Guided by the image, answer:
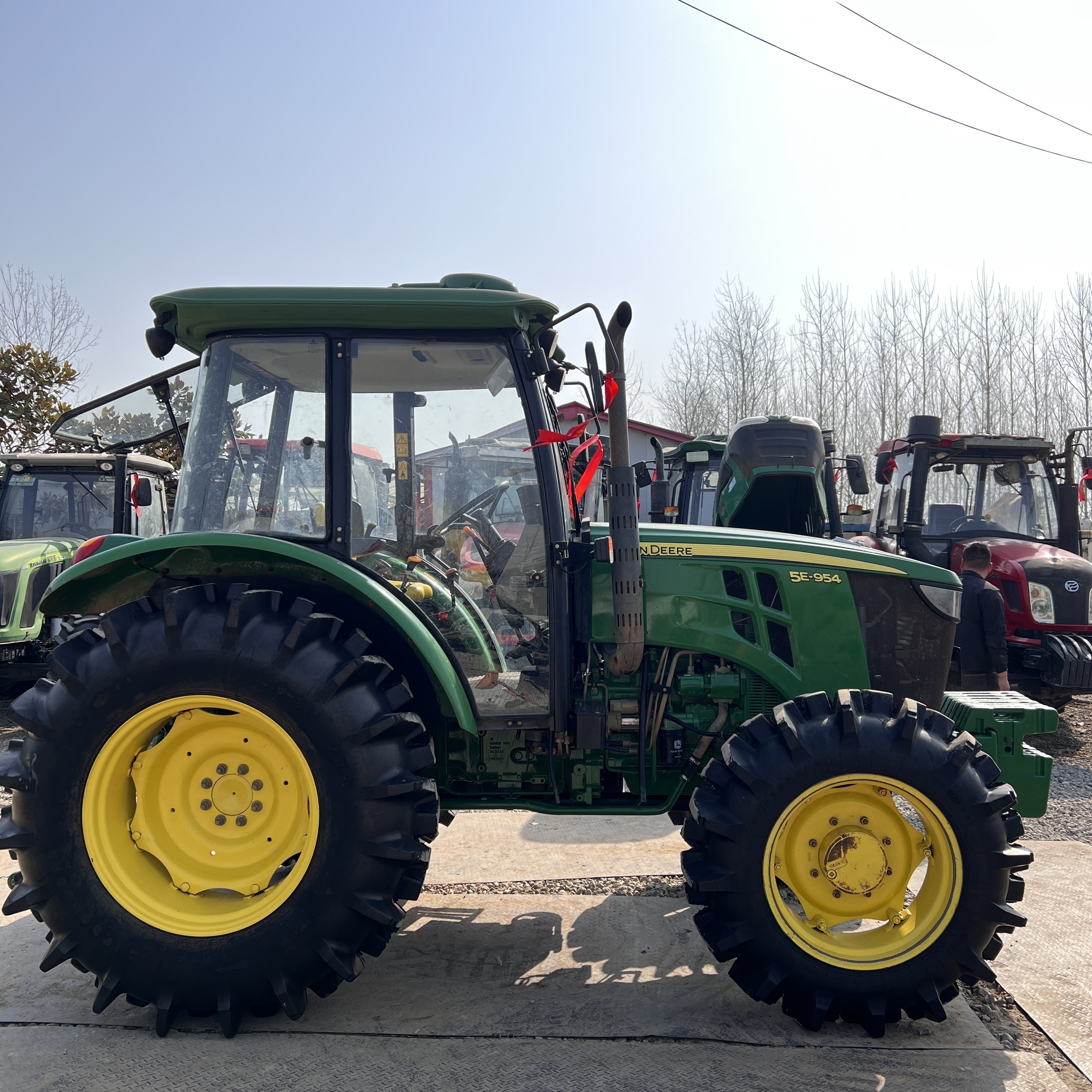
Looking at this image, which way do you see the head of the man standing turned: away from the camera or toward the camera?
away from the camera

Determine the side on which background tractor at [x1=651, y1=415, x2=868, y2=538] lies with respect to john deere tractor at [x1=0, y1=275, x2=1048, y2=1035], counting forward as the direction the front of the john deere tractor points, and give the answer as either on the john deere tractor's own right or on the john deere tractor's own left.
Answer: on the john deere tractor's own left

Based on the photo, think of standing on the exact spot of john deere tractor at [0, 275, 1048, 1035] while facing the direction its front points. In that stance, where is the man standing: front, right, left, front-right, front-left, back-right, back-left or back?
front-left

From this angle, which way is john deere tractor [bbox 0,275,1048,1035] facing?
to the viewer's right

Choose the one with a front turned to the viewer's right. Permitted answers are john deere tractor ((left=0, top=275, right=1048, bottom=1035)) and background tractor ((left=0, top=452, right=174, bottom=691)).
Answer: the john deere tractor

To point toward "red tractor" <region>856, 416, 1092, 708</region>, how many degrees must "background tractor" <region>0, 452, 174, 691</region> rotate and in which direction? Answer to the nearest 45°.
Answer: approximately 90° to its left

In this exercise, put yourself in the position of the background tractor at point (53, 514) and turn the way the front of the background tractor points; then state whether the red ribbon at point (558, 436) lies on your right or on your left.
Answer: on your left

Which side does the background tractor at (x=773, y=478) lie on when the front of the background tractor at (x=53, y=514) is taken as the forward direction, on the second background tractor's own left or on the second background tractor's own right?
on the second background tractor's own left

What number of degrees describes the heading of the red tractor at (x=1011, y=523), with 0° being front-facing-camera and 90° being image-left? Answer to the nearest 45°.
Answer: approximately 315°

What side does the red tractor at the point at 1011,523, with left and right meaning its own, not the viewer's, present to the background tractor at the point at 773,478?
right

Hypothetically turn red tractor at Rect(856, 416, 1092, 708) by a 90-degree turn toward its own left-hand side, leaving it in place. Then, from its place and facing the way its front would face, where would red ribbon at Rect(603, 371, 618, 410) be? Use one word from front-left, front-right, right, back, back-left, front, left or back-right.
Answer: back-right

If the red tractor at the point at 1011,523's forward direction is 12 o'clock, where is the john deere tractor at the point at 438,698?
The john deere tractor is roughly at 2 o'clock from the red tractor.

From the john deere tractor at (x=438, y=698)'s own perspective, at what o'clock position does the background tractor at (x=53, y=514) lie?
The background tractor is roughly at 8 o'clock from the john deere tractor.

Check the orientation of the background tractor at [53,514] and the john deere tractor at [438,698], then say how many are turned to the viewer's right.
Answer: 1
